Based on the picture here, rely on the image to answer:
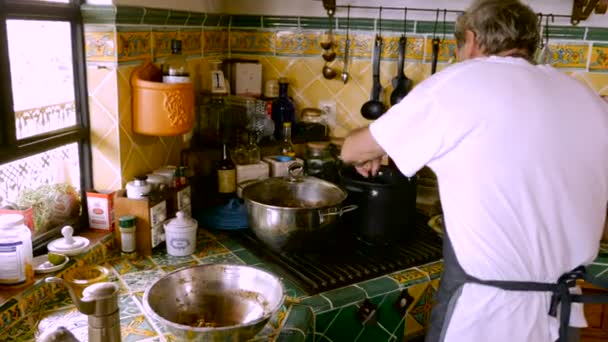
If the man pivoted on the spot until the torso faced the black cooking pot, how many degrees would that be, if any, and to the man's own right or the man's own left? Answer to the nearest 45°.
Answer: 0° — they already face it

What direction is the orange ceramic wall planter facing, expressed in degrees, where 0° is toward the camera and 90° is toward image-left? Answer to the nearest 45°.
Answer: approximately 315°

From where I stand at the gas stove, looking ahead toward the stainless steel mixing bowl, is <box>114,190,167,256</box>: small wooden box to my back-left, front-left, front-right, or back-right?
front-right

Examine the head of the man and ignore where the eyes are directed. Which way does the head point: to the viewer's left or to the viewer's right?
to the viewer's left

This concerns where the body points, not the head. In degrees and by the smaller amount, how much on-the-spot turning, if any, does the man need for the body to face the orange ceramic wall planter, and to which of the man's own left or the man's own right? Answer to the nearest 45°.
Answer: approximately 45° to the man's own left

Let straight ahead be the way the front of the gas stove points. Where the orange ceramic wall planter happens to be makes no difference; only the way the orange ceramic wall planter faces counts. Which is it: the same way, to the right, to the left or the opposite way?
the same way

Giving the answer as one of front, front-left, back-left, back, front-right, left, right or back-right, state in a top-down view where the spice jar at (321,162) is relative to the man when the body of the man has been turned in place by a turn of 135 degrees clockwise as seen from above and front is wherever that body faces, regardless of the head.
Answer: back-left

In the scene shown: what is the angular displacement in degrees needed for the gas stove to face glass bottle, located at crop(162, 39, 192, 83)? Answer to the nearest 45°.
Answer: approximately 135° to its right

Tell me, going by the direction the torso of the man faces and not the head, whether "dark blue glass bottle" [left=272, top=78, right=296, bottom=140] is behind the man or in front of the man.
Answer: in front

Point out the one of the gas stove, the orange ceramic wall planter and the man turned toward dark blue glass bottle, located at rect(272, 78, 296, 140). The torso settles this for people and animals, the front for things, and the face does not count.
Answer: the man

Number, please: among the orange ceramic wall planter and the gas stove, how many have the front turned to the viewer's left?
0

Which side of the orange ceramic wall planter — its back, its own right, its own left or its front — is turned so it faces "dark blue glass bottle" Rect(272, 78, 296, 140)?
left

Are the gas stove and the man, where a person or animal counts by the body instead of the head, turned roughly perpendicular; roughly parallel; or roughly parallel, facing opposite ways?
roughly parallel, facing opposite ways

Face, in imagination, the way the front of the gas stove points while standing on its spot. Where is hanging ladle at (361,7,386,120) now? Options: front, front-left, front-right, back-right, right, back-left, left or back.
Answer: back-left

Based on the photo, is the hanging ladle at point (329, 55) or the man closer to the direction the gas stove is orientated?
the man

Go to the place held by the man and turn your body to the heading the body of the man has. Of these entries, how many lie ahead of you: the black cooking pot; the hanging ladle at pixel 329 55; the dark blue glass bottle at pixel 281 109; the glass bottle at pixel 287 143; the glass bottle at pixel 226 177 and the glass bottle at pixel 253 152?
6
